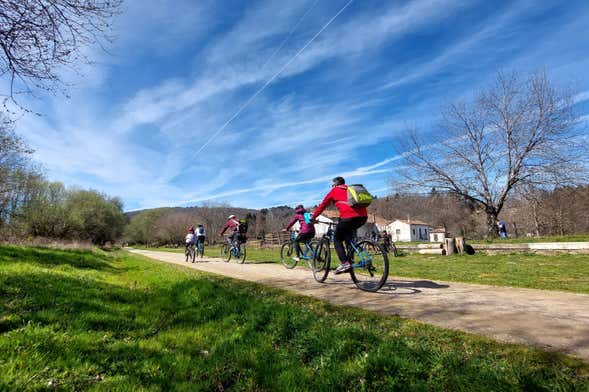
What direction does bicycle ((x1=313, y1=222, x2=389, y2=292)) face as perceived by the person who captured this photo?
facing away from the viewer and to the left of the viewer

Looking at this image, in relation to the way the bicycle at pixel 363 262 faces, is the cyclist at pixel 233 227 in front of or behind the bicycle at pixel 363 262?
in front

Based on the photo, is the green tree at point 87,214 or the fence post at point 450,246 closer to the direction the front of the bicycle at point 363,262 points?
the green tree

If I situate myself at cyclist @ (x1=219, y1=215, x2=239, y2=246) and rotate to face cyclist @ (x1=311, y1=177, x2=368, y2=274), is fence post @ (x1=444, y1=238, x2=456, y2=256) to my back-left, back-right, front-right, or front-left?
front-left

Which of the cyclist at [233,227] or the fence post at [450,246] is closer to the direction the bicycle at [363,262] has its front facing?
the cyclist

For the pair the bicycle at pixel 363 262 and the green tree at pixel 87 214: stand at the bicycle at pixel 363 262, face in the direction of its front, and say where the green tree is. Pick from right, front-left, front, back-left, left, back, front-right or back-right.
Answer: front

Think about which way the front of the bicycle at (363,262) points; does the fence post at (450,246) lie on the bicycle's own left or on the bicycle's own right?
on the bicycle's own right

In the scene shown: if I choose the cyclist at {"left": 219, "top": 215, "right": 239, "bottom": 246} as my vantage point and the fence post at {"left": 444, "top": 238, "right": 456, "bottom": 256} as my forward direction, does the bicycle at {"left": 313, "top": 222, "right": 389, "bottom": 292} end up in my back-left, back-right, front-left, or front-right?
front-right
